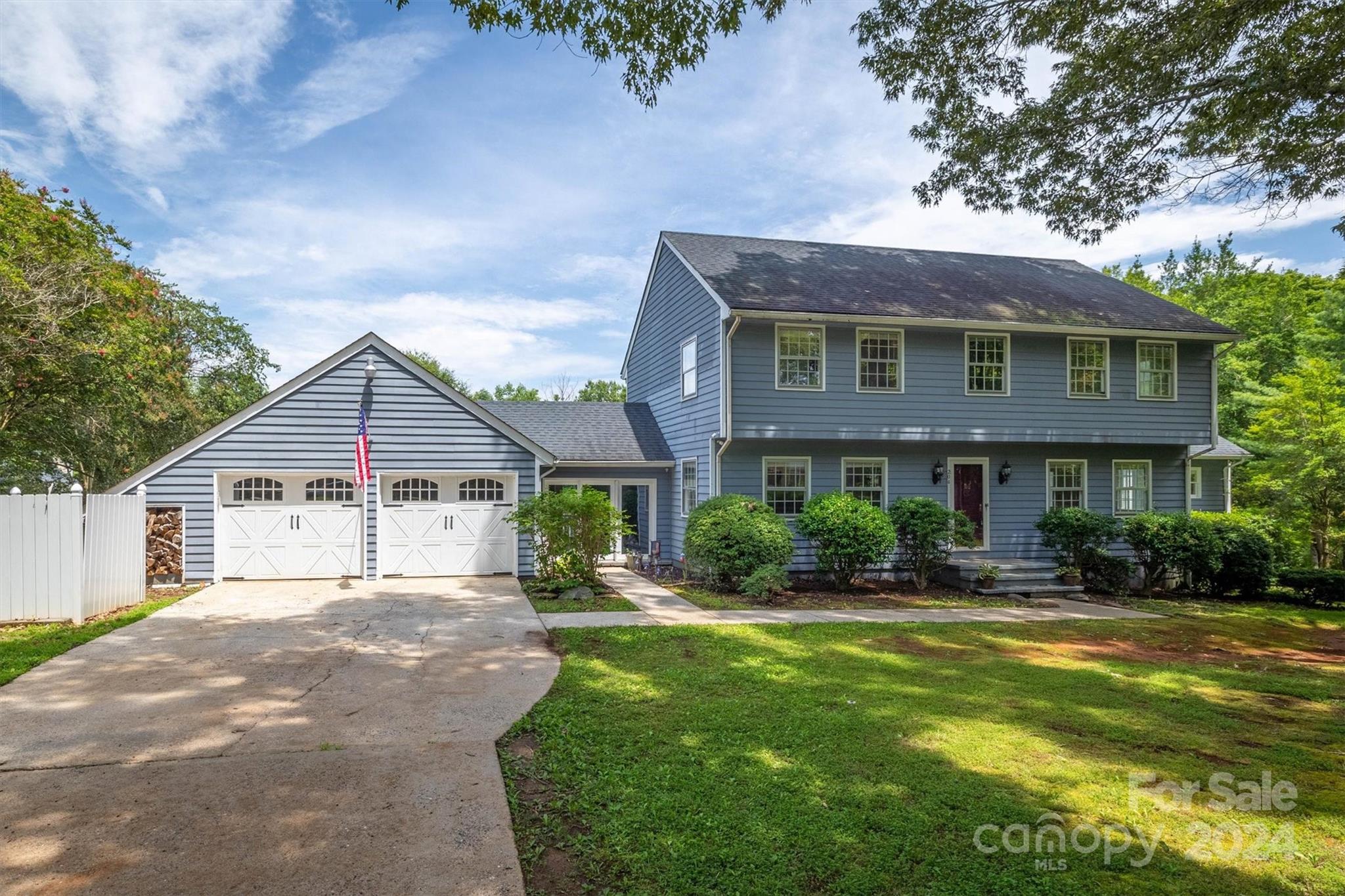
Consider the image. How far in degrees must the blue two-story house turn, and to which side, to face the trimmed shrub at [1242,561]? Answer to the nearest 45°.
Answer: approximately 90° to its left

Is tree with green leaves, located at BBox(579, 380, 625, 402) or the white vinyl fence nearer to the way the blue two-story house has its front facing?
the white vinyl fence

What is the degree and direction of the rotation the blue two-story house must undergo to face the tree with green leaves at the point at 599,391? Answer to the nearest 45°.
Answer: approximately 180°

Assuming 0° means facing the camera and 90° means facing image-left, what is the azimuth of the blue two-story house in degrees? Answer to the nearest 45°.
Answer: approximately 0°

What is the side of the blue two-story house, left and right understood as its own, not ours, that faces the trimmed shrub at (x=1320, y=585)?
left

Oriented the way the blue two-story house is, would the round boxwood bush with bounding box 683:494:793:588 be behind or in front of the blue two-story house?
in front

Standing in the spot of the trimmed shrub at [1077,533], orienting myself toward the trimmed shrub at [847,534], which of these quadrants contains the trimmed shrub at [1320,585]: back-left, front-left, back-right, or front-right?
back-left

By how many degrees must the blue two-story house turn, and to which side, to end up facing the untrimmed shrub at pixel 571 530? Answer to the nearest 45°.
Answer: approximately 45° to its right
